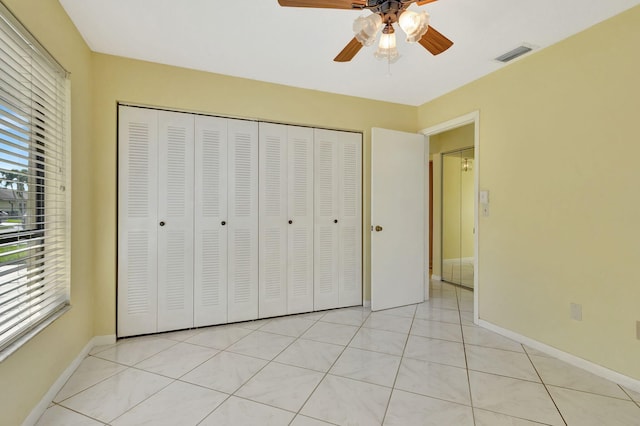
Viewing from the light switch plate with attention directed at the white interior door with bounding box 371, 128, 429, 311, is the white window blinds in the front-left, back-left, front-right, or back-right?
front-left

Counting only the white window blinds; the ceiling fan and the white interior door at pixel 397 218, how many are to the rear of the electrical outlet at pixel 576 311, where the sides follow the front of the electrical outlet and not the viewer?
0

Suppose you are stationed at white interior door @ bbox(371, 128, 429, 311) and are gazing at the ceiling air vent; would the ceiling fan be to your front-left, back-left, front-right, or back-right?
front-right

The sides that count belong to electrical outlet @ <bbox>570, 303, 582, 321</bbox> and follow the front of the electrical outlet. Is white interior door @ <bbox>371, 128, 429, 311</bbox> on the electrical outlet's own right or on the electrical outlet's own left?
on the electrical outlet's own right

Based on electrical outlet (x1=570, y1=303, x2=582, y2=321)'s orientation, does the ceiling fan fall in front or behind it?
in front

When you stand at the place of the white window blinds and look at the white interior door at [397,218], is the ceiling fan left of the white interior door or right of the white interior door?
right

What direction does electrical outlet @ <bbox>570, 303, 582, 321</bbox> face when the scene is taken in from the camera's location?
facing the viewer and to the left of the viewer

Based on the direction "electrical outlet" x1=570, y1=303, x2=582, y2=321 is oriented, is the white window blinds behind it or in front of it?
in front
